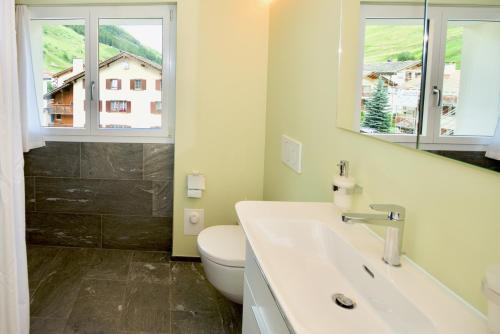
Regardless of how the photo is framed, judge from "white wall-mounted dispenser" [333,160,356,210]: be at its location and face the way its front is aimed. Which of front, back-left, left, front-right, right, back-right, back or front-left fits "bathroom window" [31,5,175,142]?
right

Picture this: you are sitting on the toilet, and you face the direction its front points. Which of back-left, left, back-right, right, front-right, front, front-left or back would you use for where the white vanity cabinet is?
left

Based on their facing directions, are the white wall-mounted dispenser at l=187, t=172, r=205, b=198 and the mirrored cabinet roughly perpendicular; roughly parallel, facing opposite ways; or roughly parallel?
roughly perpendicular
